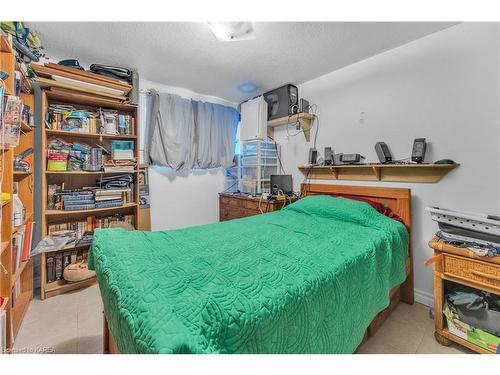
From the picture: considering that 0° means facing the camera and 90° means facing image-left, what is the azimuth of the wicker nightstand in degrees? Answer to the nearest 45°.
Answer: approximately 45°

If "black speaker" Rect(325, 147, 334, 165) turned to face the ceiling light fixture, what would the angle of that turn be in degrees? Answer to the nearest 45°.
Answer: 0° — it already faces it

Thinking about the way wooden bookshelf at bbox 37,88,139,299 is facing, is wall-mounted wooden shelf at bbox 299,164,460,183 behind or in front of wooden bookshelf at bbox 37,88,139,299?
in front

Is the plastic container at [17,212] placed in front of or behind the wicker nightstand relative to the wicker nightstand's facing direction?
in front

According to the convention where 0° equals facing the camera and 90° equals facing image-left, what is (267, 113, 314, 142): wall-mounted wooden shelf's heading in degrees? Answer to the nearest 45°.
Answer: approximately 45°

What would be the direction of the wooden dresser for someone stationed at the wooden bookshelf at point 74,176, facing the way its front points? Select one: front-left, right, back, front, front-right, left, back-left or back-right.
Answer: front-left

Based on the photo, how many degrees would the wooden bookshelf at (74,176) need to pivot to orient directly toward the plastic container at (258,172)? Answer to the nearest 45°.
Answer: approximately 45° to its left
